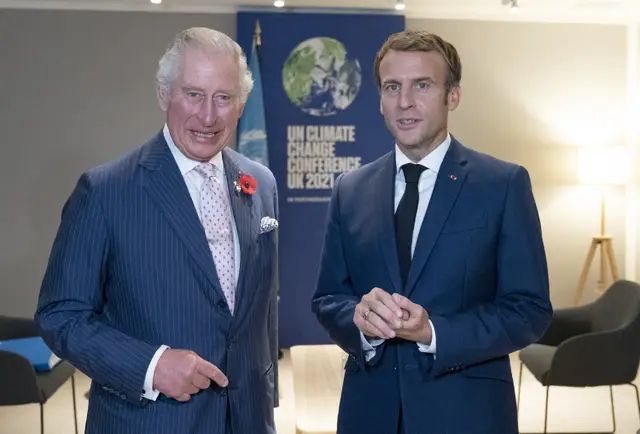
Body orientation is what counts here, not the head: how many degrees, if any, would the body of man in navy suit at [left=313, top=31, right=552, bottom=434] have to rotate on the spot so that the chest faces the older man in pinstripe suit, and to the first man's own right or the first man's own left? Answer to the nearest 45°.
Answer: approximately 45° to the first man's own right

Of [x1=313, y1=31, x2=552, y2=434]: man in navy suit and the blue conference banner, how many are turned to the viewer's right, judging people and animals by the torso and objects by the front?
0

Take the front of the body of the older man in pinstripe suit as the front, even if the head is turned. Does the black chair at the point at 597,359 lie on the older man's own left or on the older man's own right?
on the older man's own left

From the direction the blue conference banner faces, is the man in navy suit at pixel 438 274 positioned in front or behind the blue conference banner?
in front

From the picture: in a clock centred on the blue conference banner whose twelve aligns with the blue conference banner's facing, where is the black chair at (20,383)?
The black chair is roughly at 1 o'clock from the blue conference banner.

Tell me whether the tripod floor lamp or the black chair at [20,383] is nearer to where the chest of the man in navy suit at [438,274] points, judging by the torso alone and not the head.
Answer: the black chair

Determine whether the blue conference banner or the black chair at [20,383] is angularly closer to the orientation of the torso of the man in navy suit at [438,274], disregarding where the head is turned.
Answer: the black chair

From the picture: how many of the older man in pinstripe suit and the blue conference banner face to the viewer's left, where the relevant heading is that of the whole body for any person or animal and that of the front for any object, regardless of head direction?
0

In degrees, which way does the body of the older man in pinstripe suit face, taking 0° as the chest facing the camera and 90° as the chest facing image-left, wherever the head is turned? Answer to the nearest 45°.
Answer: approximately 315°

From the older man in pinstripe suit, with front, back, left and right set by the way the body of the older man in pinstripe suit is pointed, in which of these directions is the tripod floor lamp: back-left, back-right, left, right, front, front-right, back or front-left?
left

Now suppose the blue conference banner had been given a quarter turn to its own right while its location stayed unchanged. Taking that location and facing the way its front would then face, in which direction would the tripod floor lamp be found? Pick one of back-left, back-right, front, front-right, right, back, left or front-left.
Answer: back
